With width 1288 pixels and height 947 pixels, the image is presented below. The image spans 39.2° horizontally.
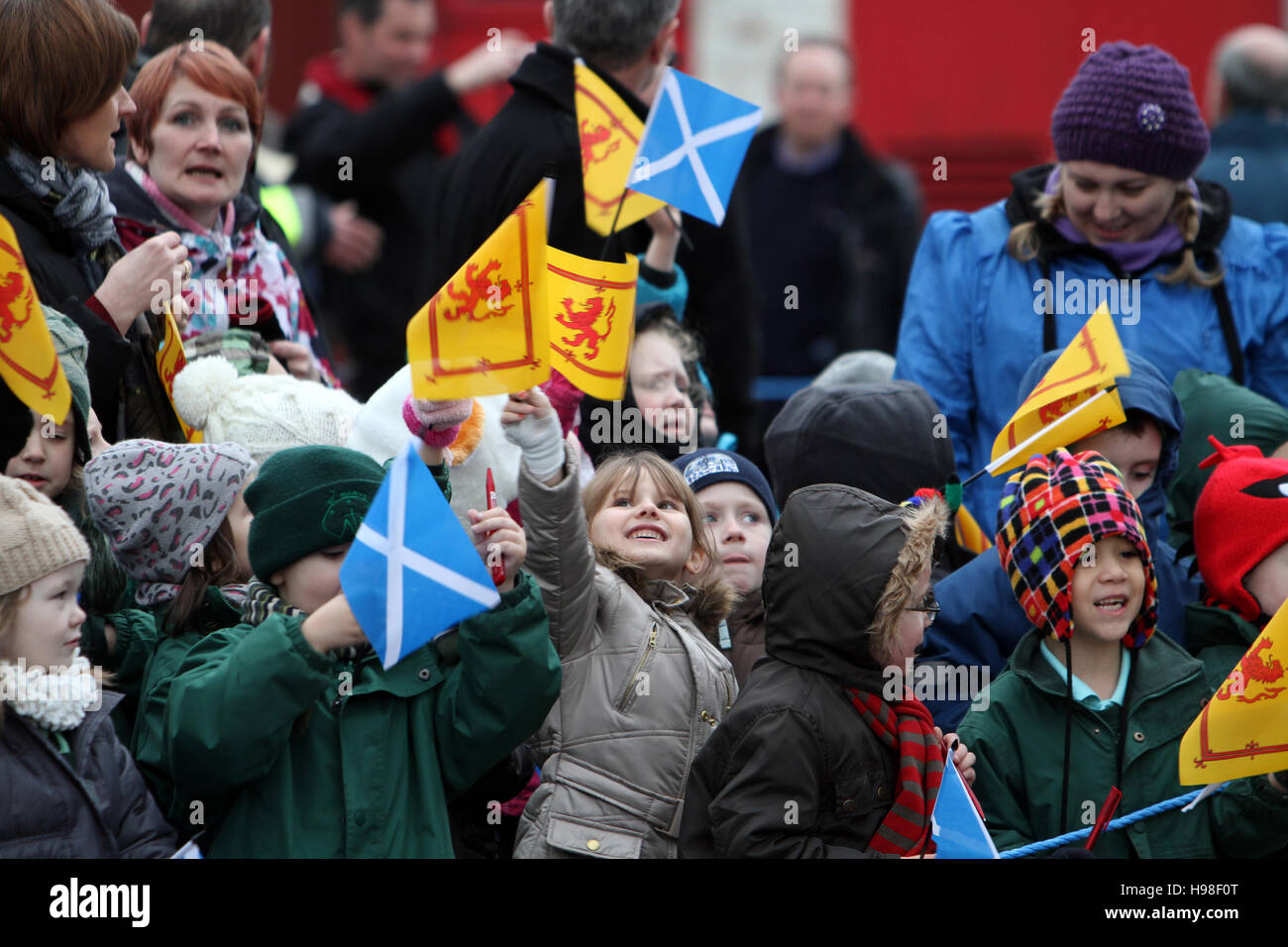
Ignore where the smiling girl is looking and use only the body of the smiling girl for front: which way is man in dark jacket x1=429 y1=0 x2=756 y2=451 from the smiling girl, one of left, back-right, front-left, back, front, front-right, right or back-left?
back-left

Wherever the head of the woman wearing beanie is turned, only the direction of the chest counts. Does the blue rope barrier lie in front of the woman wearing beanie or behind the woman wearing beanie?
in front

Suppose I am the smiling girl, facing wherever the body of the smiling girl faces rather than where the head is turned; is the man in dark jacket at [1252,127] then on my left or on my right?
on my left

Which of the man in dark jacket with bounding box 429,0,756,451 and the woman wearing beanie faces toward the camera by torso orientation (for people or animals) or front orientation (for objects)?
the woman wearing beanie

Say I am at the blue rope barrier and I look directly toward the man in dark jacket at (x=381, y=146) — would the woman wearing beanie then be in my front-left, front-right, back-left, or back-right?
front-right

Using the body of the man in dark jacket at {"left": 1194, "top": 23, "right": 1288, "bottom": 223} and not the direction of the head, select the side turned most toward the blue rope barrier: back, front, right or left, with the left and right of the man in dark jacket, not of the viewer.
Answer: back

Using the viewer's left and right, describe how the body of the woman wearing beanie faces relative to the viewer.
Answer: facing the viewer

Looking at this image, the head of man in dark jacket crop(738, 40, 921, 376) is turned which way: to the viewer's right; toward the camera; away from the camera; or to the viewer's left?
toward the camera

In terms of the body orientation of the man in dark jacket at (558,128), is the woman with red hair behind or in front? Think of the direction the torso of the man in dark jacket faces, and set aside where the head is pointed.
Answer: behind

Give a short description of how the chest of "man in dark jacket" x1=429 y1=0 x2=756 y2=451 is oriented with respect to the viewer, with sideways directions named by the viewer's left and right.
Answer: facing away from the viewer and to the right of the viewer

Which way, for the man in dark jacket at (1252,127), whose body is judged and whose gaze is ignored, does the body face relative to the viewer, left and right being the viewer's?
facing away from the viewer

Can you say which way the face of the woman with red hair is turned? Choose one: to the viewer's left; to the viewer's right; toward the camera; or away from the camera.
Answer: toward the camera

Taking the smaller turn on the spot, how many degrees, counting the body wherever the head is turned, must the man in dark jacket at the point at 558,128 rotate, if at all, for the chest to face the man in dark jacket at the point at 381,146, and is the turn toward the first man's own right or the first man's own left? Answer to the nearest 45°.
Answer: approximately 45° to the first man's own left
